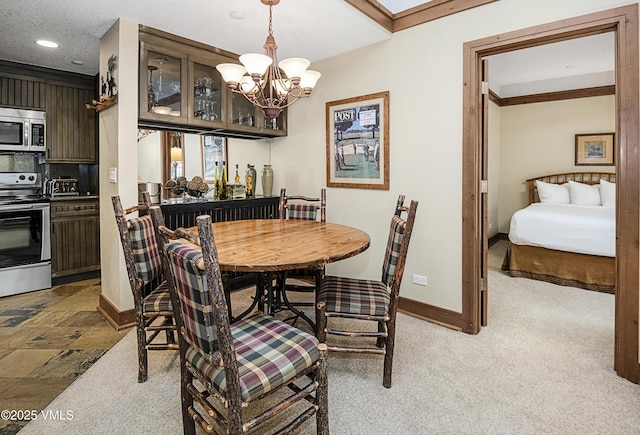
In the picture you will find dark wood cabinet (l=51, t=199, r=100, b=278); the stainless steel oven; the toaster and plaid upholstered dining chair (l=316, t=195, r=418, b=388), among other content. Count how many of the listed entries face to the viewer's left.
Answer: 1

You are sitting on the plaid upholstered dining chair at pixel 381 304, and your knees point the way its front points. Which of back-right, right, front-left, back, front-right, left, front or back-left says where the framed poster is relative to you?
right

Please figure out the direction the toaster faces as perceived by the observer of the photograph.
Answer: facing the viewer

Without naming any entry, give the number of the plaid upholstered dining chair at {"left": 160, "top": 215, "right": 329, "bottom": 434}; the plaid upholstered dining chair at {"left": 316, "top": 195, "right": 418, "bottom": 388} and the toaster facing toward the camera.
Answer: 1

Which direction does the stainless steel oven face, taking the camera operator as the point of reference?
facing the viewer and to the right of the viewer

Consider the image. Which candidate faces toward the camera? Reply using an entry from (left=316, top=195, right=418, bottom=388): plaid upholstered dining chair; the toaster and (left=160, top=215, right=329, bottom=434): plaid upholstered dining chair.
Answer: the toaster

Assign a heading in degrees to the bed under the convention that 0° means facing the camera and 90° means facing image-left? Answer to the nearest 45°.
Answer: approximately 45°

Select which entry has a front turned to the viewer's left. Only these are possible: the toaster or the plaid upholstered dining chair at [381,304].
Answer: the plaid upholstered dining chair

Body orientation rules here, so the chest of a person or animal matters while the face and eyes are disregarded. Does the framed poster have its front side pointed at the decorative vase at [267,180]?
no

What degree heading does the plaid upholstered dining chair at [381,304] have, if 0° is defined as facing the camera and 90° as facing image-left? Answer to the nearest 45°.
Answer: approximately 90°

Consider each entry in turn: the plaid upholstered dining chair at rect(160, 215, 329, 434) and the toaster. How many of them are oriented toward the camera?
1

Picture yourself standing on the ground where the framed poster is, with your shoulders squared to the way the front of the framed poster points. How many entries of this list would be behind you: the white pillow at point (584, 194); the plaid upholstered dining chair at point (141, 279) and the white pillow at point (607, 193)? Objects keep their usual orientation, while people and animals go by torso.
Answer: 2

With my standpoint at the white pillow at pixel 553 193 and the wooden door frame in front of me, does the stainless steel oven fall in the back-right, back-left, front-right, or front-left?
front-right

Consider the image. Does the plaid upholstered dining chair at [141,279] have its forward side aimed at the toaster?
no
